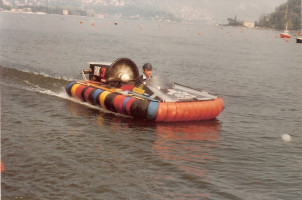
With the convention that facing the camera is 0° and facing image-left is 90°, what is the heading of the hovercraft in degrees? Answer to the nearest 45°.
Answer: approximately 315°
